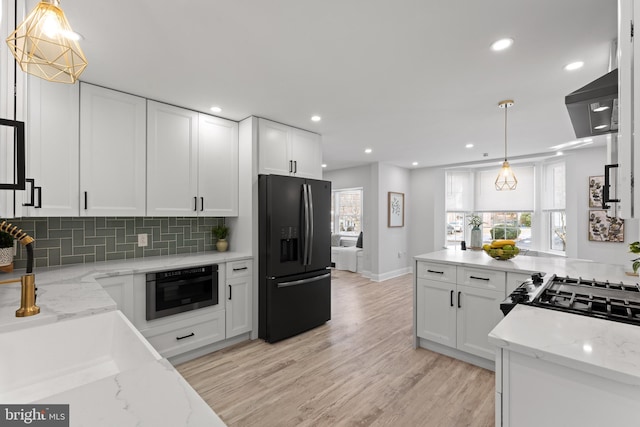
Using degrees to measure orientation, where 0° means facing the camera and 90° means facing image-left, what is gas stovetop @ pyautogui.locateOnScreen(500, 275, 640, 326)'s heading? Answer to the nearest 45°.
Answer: approximately 90°

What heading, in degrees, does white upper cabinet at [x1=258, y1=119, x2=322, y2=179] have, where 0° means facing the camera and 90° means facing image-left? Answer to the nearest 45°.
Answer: approximately 315°

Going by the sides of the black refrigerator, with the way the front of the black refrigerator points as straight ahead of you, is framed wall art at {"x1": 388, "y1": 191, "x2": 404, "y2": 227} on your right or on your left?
on your left

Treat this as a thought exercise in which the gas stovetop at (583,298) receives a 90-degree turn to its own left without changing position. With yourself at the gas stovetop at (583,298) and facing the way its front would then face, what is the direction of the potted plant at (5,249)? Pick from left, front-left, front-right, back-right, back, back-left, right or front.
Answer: front-right

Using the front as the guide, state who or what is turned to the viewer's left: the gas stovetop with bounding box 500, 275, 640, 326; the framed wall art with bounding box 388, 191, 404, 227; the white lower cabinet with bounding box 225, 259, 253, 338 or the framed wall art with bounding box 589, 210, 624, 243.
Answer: the gas stovetop

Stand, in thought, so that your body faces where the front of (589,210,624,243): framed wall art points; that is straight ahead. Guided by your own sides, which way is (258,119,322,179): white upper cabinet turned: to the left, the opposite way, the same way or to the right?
to the left

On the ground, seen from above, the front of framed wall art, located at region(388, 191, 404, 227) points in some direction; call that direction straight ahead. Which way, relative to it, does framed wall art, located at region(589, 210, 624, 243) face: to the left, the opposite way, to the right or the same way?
to the right

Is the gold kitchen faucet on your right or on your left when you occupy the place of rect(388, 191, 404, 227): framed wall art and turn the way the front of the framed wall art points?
on your right

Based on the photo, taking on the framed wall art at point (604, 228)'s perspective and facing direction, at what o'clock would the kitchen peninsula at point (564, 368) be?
The kitchen peninsula is roughly at 12 o'clock from the framed wall art.

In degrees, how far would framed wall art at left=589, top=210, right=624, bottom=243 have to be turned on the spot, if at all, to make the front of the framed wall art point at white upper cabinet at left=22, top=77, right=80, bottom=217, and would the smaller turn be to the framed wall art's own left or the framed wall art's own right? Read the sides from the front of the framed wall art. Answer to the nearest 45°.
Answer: approximately 45° to the framed wall art's own right

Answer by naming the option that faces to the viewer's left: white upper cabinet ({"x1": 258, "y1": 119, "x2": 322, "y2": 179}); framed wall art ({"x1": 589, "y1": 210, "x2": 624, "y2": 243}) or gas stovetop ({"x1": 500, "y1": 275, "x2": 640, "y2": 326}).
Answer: the gas stovetop

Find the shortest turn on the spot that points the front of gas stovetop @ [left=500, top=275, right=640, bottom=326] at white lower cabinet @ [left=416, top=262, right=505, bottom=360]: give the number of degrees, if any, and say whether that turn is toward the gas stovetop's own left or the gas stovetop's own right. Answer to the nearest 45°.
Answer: approximately 45° to the gas stovetop's own right

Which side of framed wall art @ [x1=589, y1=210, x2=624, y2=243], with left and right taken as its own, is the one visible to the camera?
front

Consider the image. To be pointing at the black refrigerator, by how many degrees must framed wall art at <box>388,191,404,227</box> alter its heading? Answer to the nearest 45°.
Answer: approximately 45° to its right
